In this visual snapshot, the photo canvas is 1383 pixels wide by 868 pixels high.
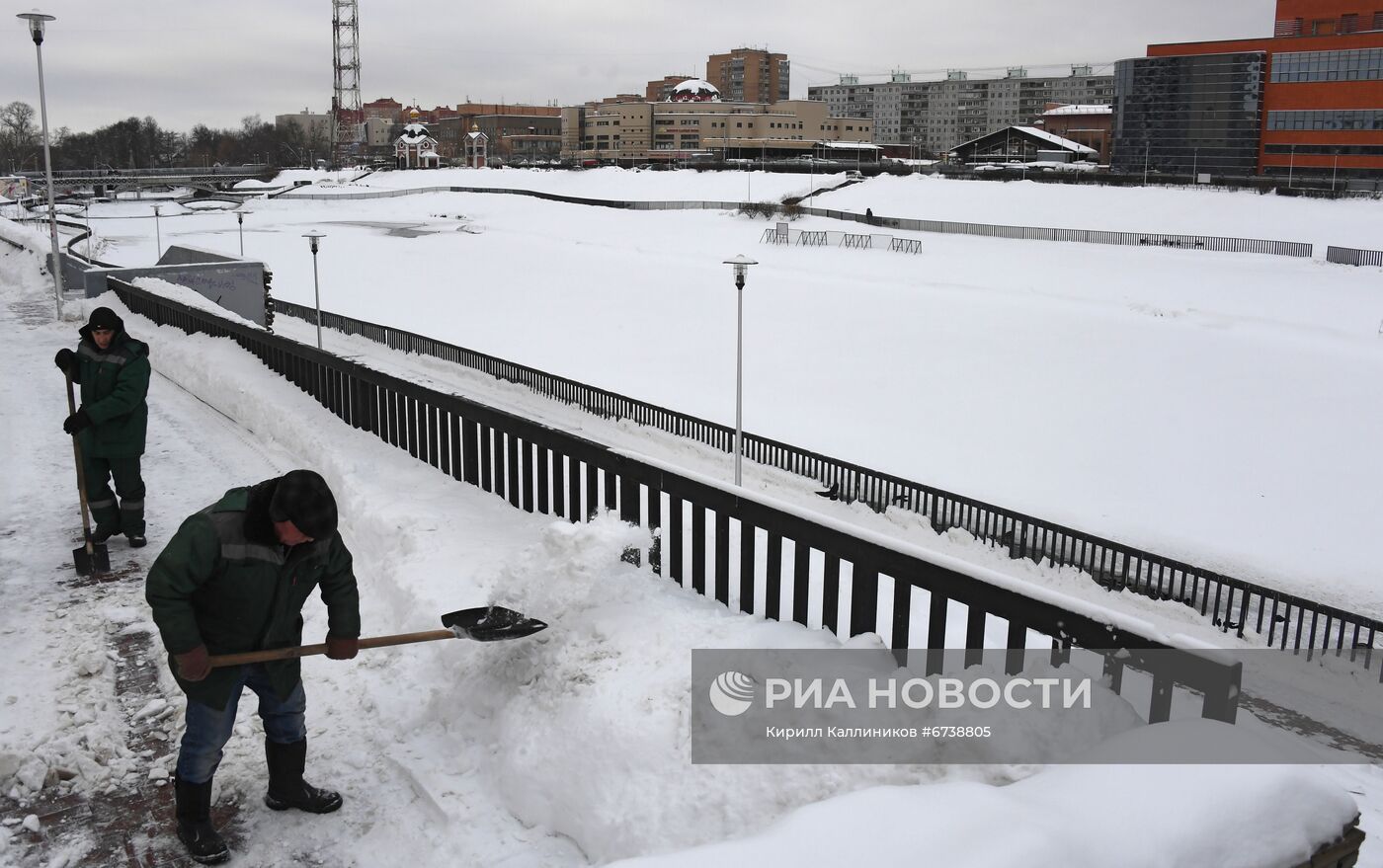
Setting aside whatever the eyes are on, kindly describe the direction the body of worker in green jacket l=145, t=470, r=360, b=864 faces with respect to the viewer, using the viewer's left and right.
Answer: facing the viewer and to the right of the viewer

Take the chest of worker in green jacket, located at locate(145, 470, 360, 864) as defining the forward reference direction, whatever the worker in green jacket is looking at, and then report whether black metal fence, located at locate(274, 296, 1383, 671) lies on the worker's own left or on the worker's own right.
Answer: on the worker's own left

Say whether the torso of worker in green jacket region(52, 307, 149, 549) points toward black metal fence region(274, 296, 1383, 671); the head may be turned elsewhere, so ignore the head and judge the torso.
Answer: no

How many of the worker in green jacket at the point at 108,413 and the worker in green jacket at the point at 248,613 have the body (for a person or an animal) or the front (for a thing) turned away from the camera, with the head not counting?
0

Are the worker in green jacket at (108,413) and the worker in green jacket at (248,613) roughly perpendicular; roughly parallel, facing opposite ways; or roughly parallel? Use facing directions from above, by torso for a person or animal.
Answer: roughly perpendicular

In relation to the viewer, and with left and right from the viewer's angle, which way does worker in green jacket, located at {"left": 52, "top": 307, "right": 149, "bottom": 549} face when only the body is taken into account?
facing the viewer and to the left of the viewer

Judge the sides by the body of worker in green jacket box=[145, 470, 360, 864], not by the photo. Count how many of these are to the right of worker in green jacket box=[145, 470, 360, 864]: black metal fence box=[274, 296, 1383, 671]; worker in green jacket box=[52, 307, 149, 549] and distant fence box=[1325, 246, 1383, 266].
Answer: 0

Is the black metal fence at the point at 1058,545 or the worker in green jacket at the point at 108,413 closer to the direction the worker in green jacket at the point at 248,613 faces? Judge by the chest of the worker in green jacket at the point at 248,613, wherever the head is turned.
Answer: the black metal fence

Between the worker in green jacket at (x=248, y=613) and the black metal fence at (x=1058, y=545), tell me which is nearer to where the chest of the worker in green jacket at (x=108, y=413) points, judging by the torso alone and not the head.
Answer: the worker in green jacket

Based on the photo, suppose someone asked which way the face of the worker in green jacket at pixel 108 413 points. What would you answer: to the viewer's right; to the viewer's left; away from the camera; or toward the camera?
toward the camera

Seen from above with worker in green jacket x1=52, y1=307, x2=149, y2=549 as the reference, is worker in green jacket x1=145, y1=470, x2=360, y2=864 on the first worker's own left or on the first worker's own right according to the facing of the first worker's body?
on the first worker's own left
